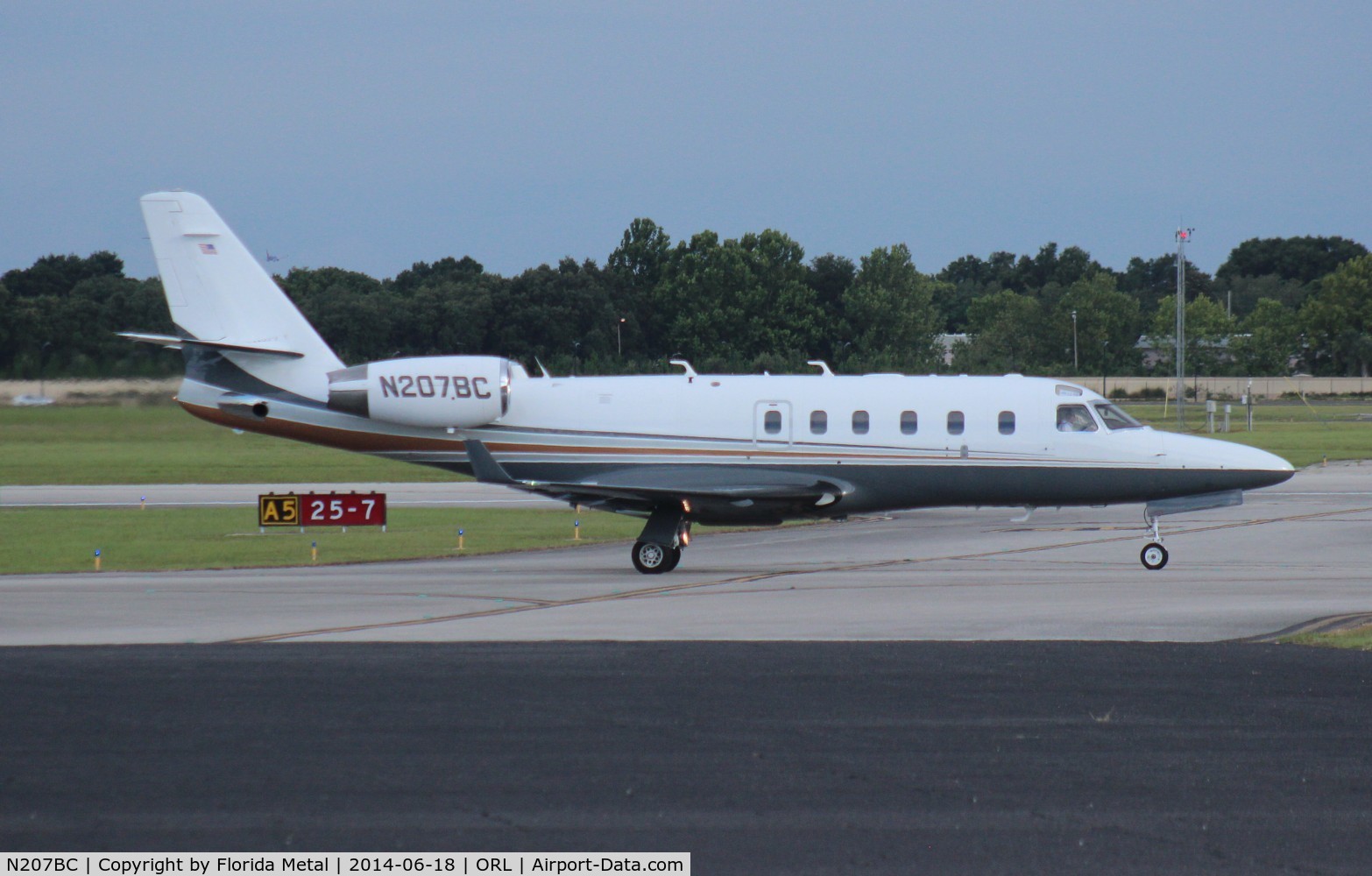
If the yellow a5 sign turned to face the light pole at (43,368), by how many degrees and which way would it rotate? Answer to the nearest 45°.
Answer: approximately 135° to its right

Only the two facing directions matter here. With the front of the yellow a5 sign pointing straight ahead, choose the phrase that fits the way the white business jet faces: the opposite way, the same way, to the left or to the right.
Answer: to the left

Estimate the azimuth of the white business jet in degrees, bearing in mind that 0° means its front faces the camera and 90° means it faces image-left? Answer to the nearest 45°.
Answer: approximately 270°

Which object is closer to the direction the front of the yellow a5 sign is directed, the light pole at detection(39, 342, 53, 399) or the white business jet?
the white business jet

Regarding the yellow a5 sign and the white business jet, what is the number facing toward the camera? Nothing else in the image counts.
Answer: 1

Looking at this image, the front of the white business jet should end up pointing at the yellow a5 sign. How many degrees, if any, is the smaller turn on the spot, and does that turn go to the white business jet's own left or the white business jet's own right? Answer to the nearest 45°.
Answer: approximately 135° to the white business jet's own left

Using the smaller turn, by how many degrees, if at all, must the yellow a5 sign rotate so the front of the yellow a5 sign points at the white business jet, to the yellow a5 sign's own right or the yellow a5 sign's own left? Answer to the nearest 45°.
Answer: approximately 45° to the yellow a5 sign's own left

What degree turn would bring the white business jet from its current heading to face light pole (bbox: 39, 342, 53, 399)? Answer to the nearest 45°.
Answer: approximately 135° to its left

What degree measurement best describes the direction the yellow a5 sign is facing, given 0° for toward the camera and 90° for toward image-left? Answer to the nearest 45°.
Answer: approximately 0°
